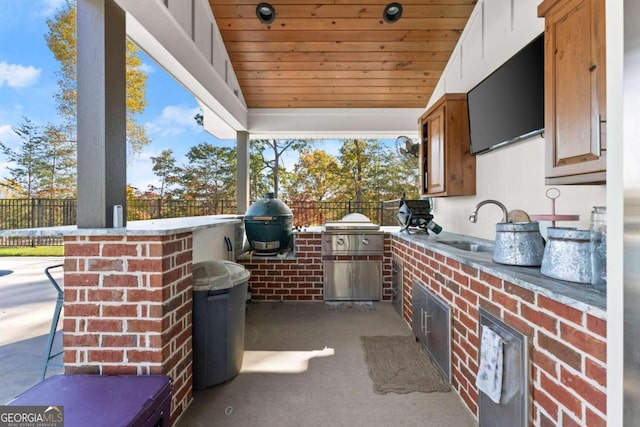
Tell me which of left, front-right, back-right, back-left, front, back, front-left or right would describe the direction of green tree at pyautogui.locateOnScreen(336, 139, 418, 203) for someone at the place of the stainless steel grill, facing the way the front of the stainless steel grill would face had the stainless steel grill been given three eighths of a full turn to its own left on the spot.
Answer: front-left

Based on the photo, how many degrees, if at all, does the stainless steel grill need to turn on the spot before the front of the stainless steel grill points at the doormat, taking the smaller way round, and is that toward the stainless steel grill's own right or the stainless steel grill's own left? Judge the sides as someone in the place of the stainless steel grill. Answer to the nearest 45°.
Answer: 0° — it already faces it

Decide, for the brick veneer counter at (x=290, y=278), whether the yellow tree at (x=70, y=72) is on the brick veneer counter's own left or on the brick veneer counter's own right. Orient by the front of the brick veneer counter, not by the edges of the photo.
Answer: on the brick veneer counter's own right

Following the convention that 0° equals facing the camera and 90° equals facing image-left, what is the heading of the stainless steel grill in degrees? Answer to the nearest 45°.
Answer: approximately 0°

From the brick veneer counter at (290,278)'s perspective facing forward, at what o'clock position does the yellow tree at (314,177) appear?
The yellow tree is roughly at 6 o'clock from the brick veneer counter.
